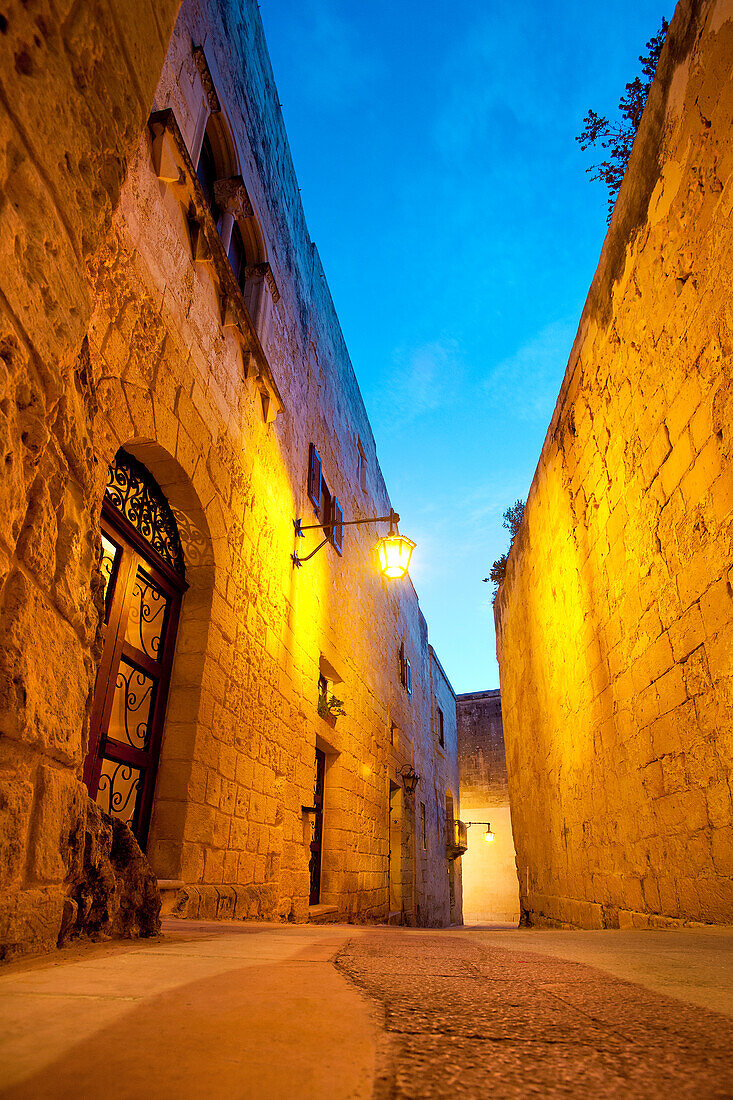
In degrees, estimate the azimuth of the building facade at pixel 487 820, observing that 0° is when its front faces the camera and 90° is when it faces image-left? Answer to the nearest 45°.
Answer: approximately 0°

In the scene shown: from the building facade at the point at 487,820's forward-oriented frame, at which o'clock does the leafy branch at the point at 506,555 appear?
The leafy branch is roughly at 12 o'clock from the building facade.

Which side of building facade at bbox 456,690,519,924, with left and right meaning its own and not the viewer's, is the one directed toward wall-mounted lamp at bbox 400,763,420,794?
front

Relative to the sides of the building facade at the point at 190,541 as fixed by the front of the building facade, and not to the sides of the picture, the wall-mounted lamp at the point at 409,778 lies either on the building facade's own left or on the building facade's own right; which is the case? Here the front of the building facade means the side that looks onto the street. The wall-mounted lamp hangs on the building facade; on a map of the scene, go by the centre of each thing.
on the building facade's own left

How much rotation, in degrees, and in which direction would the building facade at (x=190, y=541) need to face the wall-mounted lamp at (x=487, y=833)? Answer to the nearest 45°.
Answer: approximately 90° to its left

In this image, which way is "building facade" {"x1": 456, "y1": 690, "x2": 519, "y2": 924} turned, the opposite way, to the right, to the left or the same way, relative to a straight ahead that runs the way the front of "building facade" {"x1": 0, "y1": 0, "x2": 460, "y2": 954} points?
to the right

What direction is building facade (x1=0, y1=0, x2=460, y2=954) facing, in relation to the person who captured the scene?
facing the viewer and to the right of the viewer

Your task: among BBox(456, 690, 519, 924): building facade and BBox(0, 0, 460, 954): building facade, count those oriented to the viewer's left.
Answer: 0

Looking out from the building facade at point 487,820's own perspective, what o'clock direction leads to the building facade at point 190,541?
the building facade at point 190,541 is roughly at 12 o'clock from the building facade at point 487,820.

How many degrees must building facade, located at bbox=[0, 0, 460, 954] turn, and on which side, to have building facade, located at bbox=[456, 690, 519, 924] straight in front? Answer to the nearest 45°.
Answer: approximately 90° to its left

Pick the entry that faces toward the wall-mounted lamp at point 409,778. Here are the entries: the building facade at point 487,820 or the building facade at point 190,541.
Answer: the building facade at point 487,820
